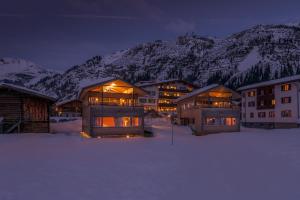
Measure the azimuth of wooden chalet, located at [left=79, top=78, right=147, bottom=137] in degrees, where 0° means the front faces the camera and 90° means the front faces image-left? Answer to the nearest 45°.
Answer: approximately 0°

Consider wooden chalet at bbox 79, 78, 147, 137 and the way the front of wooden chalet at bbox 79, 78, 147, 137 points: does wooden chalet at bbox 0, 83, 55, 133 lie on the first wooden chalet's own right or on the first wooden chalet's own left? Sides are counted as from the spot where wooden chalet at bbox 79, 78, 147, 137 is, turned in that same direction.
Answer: on the first wooden chalet's own right
